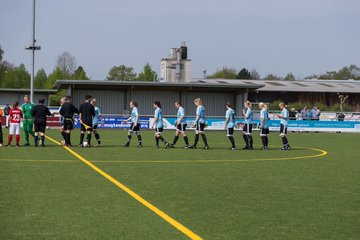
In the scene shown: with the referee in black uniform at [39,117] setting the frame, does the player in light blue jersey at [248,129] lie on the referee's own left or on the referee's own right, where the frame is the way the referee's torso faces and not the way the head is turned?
on the referee's own right

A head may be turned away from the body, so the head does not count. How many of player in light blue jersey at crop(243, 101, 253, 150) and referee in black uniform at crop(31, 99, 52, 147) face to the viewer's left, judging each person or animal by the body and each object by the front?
1

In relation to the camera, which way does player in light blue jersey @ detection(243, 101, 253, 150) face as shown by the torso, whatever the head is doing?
to the viewer's left
